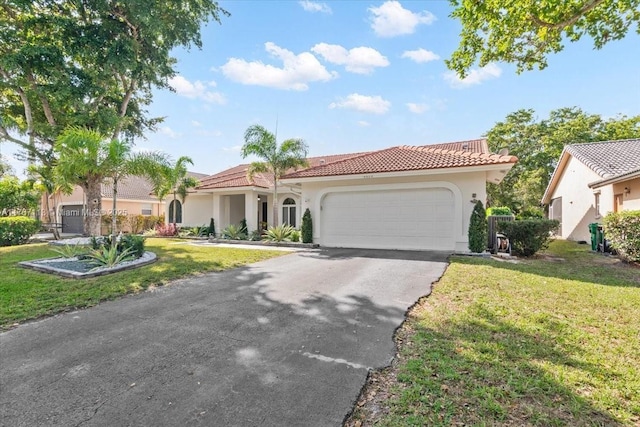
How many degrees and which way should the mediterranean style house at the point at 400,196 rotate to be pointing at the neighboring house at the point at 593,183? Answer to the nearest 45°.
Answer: approximately 135° to its left

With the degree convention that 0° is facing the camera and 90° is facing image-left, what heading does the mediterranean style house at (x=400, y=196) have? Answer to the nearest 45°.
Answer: approximately 0°

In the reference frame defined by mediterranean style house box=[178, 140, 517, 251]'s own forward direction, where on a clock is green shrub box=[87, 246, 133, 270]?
The green shrub is roughly at 2 o'clock from the mediterranean style house.

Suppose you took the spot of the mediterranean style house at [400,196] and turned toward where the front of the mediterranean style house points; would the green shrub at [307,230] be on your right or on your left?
on your right

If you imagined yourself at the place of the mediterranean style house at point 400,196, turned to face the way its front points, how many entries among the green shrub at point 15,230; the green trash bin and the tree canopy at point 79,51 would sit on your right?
2

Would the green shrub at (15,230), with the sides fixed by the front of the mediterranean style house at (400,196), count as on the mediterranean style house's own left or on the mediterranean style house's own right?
on the mediterranean style house's own right

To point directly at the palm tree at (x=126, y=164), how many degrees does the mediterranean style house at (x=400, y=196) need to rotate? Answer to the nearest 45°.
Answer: approximately 45° to its right

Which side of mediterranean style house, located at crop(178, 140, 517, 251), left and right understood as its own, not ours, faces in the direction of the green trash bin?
left
